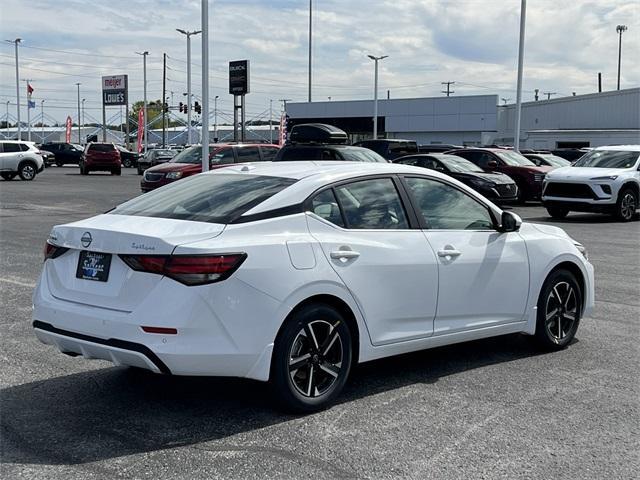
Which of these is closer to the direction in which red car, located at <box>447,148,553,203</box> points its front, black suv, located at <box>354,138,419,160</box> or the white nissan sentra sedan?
the white nissan sentra sedan

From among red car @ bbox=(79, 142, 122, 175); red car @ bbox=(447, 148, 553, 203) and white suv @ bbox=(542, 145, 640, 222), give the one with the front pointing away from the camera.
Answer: red car @ bbox=(79, 142, 122, 175)

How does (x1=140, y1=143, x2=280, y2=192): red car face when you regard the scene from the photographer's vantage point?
facing the viewer and to the left of the viewer

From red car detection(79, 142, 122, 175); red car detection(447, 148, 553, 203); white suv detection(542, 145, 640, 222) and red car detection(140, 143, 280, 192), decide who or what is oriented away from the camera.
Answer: red car detection(79, 142, 122, 175)

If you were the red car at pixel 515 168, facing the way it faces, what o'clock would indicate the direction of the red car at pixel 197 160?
the red car at pixel 197 160 is roughly at 4 o'clock from the red car at pixel 515 168.

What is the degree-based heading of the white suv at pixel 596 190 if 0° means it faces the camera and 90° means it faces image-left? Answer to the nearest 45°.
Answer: approximately 45°

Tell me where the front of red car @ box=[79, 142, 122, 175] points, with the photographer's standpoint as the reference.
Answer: facing away from the viewer

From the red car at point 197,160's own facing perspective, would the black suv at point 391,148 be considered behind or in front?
behind

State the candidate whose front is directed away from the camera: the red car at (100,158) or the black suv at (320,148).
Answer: the red car

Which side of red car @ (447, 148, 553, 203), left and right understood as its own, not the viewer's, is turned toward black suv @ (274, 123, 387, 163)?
right

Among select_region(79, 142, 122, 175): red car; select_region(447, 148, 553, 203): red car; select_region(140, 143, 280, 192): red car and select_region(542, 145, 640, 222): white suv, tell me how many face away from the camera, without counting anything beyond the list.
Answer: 1

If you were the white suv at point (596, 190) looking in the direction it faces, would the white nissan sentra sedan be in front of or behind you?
in front

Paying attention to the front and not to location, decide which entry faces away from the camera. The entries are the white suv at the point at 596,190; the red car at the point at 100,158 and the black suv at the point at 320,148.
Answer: the red car

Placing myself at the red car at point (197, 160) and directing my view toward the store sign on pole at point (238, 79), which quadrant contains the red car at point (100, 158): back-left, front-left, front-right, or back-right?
front-left

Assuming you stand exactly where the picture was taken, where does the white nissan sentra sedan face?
facing away from the viewer and to the right of the viewer
